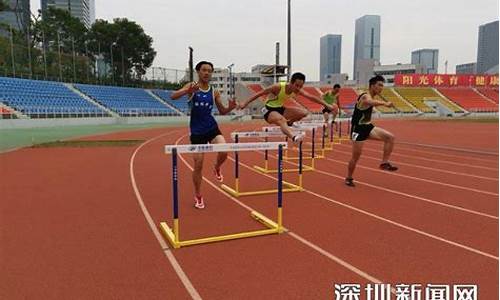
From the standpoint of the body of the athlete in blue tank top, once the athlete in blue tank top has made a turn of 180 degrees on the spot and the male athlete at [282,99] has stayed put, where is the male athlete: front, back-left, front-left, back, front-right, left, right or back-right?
front-right

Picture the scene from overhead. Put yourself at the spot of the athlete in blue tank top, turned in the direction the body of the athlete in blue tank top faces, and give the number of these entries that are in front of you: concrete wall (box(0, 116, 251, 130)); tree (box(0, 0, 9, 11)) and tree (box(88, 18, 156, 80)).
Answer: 0

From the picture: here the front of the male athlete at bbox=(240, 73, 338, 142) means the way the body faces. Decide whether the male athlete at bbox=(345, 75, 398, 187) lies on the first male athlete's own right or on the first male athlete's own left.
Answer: on the first male athlete's own left

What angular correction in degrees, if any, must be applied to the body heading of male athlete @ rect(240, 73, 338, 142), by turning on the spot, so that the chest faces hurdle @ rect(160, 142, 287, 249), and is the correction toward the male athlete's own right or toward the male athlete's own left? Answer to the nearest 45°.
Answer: approximately 45° to the male athlete's own right

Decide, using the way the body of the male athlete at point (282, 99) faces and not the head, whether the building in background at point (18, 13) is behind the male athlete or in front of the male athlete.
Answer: behind

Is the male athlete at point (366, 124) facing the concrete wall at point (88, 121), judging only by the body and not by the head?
no

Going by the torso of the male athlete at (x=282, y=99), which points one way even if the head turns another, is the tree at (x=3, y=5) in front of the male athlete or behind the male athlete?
behind

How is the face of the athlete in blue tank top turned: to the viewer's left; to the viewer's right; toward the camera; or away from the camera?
toward the camera

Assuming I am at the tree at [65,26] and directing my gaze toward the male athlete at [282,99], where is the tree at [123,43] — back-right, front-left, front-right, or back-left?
front-left

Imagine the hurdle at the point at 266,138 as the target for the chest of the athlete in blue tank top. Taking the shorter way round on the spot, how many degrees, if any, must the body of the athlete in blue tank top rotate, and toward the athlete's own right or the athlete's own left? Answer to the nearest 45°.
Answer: approximately 135° to the athlete's own left

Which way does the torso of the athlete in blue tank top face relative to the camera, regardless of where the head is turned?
toward the camera
